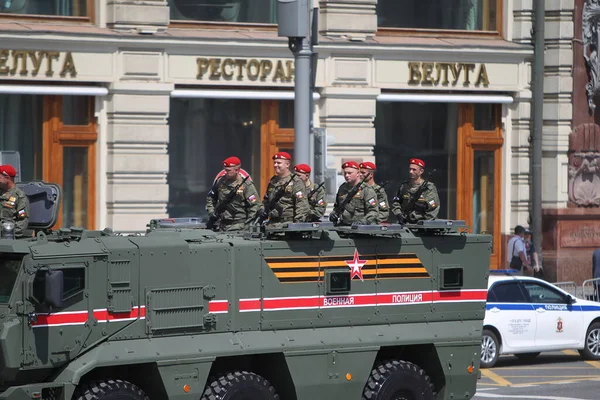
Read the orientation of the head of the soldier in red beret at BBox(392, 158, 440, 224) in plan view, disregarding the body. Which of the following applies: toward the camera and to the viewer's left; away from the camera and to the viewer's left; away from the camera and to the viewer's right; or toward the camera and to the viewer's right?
toward the camera and to the viewer's left

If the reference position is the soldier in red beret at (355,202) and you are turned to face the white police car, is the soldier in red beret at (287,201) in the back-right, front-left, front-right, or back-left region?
back-left

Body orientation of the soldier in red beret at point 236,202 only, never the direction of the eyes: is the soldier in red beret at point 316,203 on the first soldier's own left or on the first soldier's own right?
on the first soldier's own left

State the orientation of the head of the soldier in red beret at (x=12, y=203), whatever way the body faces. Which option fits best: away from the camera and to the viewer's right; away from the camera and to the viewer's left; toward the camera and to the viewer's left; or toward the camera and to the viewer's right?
toward the camera and to the viewer's left

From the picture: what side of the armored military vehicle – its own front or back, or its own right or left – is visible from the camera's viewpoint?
left

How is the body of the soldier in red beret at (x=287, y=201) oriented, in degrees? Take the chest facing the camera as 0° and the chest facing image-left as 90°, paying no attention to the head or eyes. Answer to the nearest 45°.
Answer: approximately 45°

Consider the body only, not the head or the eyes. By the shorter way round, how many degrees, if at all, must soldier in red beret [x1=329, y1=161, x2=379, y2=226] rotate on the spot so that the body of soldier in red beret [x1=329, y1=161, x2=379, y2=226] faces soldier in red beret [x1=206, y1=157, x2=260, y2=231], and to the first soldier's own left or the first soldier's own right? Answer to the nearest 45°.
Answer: approximately 45° to the first soldier's own right

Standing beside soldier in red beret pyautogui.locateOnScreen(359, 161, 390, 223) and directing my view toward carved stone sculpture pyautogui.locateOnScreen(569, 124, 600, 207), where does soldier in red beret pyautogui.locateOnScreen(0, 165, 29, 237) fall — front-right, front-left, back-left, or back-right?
back-left
